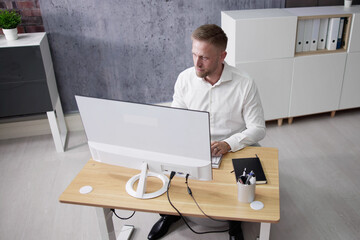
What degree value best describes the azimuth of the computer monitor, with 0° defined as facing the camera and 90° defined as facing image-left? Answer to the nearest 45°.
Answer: approximately 180°

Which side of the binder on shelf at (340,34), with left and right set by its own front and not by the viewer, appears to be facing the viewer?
front

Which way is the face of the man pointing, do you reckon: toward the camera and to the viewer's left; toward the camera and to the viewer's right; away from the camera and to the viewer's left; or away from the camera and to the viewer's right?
toward the camera and to the viewer's left

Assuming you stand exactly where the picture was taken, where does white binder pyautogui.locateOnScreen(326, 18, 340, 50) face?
facing the viewer

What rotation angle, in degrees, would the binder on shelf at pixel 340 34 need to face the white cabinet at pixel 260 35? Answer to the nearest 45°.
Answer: approximately 45° to its right

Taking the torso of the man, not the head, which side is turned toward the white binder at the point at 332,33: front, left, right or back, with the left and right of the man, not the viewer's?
back

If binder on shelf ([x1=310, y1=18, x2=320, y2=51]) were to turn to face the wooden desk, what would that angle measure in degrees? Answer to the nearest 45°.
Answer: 0° — it already faces it

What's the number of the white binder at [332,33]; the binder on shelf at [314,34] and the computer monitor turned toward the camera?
2

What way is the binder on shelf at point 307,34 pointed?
toward the camera

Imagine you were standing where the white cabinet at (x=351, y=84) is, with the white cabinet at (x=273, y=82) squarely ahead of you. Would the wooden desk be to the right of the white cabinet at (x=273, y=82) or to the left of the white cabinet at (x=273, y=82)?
left

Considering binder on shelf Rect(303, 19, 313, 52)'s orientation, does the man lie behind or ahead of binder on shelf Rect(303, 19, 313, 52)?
ahead

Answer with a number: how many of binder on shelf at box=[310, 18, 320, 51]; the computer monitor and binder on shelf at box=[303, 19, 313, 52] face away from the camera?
1

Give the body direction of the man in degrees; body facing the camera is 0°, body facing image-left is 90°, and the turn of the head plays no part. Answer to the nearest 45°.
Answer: approximately 45°

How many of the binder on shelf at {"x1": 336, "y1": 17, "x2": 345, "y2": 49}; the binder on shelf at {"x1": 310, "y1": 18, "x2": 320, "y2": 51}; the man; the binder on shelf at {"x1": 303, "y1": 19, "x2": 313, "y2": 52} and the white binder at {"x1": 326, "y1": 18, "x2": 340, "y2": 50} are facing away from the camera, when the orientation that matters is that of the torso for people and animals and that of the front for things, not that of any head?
0

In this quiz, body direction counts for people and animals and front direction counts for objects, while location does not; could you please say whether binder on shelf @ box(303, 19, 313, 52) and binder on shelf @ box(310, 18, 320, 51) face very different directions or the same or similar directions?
same or similar directions

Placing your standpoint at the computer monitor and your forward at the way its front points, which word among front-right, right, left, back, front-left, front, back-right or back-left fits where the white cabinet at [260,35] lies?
front-right
